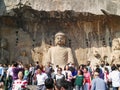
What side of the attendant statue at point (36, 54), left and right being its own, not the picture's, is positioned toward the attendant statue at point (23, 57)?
right

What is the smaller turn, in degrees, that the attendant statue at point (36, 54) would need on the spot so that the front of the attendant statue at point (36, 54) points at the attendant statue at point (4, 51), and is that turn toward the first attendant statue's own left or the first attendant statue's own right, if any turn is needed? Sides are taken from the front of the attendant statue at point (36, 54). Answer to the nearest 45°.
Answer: approximately 90° to the first attendant statue's own right

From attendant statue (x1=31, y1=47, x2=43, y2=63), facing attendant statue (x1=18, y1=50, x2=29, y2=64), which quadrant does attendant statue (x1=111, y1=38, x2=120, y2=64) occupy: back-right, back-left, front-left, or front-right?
back-left

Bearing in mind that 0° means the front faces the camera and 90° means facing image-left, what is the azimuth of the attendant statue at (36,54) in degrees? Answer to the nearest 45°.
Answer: approximately 0°

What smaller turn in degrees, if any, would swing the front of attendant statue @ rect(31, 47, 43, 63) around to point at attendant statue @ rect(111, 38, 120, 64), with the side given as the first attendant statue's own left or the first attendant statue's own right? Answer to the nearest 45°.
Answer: approximately 90° to the first attendant statue's own left
